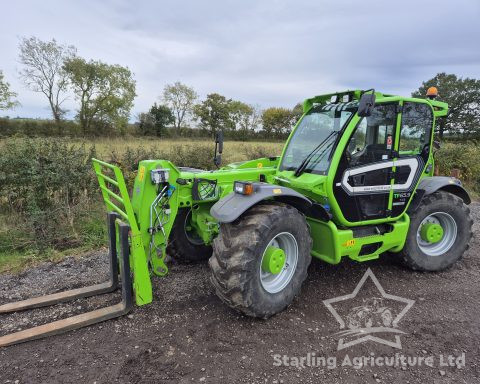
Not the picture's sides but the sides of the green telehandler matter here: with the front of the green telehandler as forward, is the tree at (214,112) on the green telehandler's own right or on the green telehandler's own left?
on the green telehandler's own right

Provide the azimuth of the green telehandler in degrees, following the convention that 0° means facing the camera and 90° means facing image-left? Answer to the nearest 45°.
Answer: approximately 45°

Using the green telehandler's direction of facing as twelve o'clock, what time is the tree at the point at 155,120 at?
The tree is roughly at 4 o'clock from the green telehandler.

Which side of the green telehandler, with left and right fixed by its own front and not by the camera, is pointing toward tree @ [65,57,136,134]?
right

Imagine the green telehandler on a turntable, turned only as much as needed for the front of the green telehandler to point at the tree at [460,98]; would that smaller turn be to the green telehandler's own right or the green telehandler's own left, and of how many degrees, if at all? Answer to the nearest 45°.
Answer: approximately 180°
